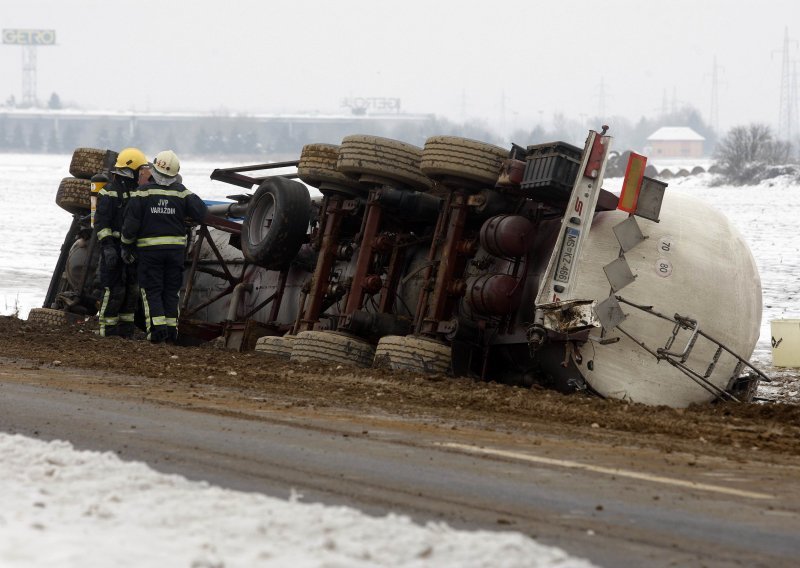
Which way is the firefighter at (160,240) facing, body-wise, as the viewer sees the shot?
away from the camera
